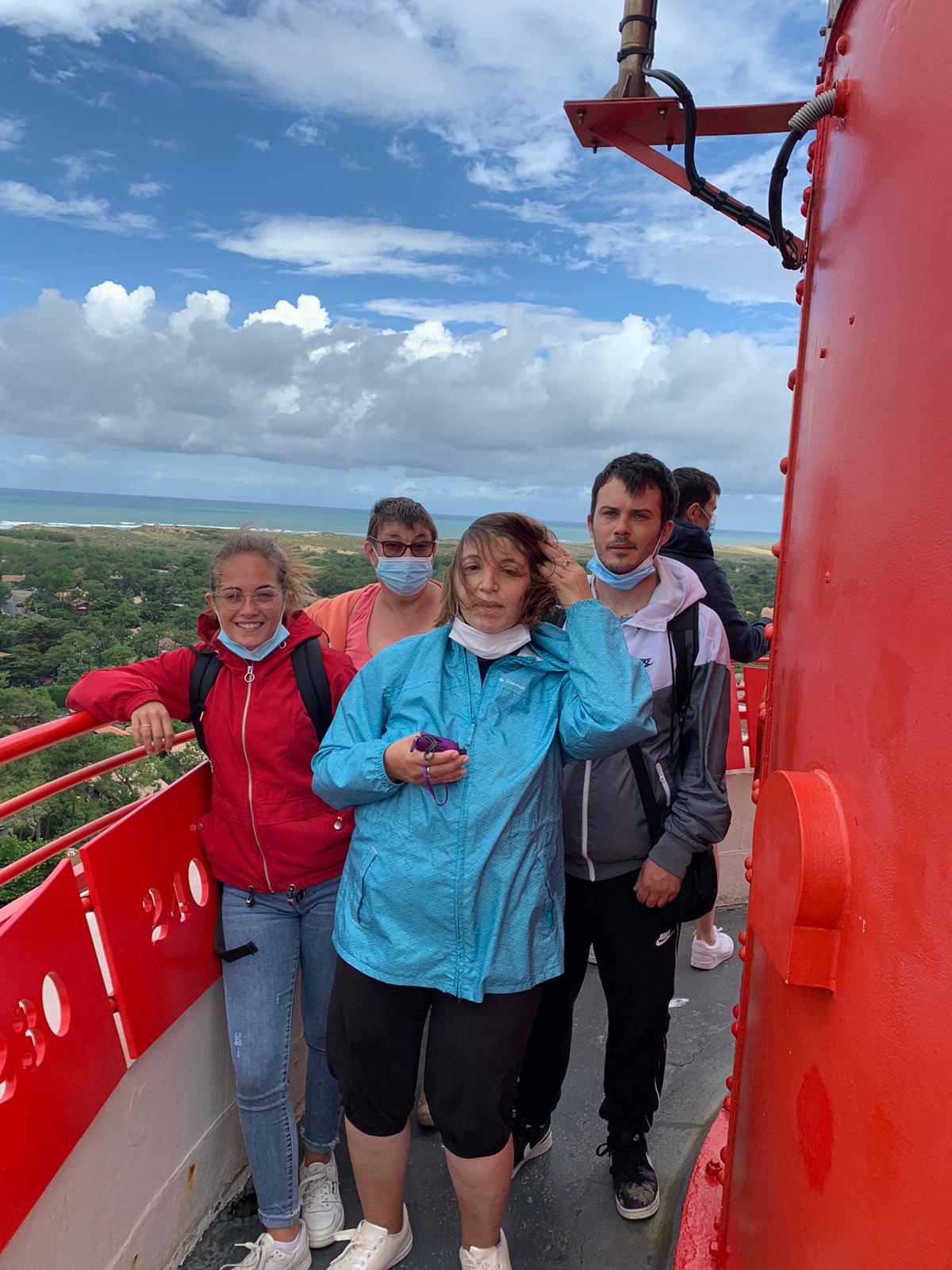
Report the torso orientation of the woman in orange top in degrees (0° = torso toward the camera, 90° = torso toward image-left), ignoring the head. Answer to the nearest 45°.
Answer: approximately 0°

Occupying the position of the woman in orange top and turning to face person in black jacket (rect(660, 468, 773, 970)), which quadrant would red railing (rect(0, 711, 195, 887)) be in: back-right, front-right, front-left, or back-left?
back-right

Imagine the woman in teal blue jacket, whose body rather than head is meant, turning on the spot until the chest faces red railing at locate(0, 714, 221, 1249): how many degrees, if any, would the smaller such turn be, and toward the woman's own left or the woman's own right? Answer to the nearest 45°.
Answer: approximately 90° to the woman's own right

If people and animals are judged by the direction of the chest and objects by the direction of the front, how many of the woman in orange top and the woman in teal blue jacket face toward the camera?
2

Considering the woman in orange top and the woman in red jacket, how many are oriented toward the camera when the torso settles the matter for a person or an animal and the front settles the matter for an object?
2
